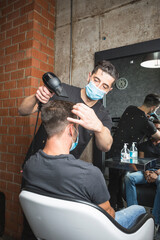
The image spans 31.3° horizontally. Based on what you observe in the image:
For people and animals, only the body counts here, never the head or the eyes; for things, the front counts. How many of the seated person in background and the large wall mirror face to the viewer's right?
0

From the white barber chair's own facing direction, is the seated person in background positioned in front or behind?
in front

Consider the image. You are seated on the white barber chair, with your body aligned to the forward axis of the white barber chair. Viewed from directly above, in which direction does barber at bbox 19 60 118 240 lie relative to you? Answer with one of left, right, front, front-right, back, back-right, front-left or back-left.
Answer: front-left

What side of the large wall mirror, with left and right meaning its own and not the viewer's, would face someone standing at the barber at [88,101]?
front

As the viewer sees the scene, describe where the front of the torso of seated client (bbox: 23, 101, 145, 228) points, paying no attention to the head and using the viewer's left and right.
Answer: facing away from the viewer and to the right of the viewer

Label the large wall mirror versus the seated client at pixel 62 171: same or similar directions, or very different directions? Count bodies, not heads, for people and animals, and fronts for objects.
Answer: very different directions

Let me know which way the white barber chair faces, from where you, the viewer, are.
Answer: facing away from the viewer and to the right of the viewer

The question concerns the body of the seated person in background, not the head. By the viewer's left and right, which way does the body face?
facing the viewer and to the left of the viewer
